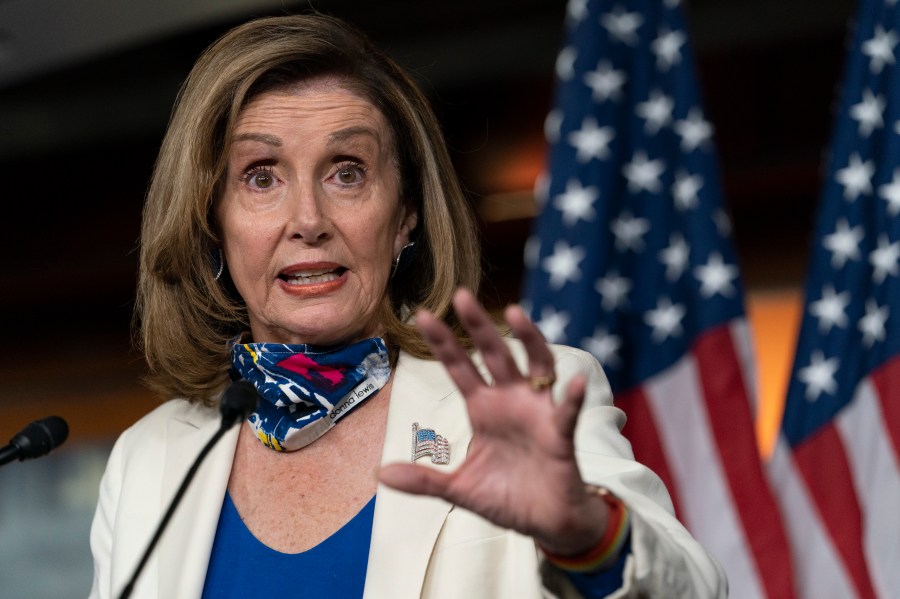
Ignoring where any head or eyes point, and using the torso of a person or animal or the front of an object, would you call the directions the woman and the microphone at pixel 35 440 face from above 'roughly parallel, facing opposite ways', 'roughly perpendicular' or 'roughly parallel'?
roughly perpendicular

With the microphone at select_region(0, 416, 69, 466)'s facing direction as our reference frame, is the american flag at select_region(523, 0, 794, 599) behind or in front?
in front

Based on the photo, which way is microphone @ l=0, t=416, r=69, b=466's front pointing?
to the viewer's right

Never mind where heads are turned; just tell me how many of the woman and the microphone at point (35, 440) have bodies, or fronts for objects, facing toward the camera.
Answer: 1
